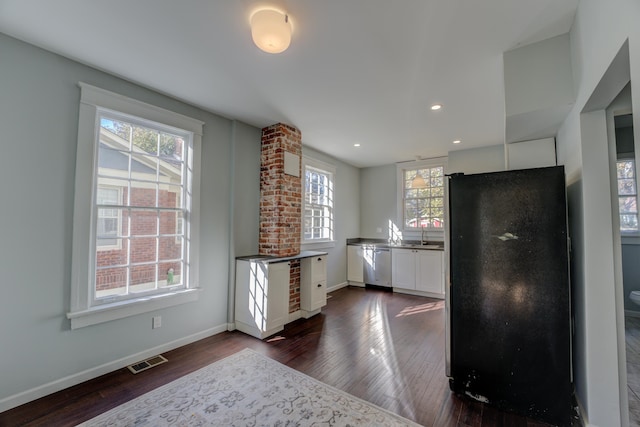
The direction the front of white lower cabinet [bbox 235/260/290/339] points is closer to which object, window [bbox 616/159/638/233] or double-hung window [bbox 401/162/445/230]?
the window

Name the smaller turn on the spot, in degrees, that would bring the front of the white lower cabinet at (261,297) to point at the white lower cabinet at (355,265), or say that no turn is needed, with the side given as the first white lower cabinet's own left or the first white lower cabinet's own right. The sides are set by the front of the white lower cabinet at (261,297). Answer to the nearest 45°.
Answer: approximately 90° to the first white lower cabinet's own left

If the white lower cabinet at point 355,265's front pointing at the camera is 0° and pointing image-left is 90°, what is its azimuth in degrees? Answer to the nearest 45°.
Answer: approximately 0°

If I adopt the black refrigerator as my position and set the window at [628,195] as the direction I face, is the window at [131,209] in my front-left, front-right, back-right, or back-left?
back-left

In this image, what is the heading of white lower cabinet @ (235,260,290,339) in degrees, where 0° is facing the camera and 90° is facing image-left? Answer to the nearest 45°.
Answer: approximately 315°

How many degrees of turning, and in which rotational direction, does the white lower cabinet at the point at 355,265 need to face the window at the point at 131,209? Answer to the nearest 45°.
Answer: approximately 45° to its right

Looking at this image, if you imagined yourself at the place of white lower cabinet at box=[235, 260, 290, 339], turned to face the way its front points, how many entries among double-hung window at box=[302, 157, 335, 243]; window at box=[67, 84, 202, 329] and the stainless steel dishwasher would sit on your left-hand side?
2

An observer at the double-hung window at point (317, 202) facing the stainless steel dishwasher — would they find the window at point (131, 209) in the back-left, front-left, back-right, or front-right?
back-right

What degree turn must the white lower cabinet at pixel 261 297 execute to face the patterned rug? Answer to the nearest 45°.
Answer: approximately 45° to its right
